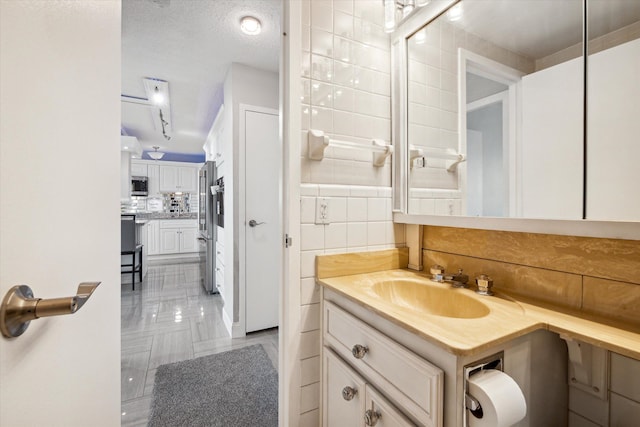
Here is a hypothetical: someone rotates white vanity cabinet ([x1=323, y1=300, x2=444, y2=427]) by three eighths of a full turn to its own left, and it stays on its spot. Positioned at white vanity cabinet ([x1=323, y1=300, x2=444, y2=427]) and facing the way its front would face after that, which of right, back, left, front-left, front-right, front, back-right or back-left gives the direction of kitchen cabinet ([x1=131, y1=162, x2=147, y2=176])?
back-left

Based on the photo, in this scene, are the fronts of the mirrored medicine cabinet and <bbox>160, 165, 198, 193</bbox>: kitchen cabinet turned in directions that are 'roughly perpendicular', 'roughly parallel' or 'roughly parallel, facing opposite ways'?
roughly perpendicular

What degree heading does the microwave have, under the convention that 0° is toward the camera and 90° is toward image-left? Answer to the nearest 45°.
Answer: approximately 0°

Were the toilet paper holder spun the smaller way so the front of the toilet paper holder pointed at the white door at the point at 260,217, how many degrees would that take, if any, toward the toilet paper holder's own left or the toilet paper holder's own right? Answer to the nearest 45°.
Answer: approximately 180°

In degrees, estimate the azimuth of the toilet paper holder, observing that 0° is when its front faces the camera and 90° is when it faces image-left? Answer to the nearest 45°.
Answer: approximately 315°

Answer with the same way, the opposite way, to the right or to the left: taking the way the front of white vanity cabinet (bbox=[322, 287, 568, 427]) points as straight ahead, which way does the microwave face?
to the left

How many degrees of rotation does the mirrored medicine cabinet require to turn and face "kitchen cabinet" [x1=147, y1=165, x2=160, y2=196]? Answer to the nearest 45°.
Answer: approximately 45° to its right

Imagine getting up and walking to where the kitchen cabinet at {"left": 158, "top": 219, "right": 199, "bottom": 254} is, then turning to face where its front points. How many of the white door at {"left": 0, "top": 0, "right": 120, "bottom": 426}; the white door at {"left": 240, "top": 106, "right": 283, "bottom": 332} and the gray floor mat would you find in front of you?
3

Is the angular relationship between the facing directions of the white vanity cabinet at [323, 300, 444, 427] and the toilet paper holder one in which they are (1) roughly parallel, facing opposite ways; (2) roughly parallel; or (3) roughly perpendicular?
roughly perpendicular

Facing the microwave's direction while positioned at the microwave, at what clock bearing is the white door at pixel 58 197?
The white door is roughly at 12 o'clock from the microwave.

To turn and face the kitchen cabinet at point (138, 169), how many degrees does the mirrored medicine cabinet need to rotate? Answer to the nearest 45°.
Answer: approximately 45° to its right
